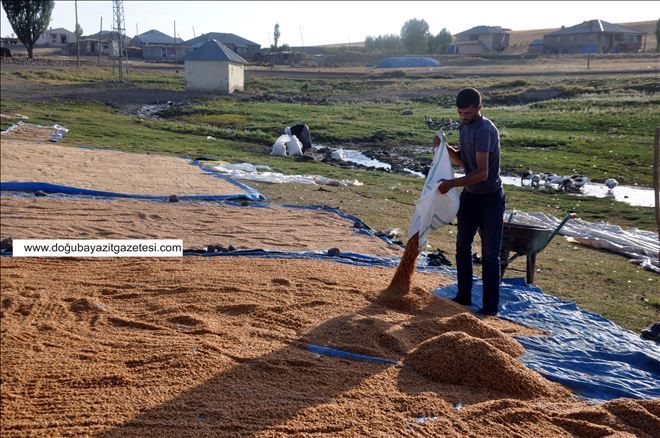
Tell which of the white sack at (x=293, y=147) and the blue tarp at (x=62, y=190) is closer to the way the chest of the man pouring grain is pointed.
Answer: the blue tarp

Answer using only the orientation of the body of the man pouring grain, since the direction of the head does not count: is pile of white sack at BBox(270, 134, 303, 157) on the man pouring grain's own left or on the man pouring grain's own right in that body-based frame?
on the man pouring grain's own right

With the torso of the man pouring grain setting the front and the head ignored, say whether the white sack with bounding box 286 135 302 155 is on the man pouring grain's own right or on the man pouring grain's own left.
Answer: on the man pouring grain's own right

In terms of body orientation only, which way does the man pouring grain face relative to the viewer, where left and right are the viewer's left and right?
facing the viewer and to the left of the viewer

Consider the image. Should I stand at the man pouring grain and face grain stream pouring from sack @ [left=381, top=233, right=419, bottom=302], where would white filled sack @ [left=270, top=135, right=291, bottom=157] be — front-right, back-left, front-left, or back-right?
front-right

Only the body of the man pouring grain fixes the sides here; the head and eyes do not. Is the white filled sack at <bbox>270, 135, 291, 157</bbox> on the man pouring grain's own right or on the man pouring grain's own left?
on the man pouring grain's own right

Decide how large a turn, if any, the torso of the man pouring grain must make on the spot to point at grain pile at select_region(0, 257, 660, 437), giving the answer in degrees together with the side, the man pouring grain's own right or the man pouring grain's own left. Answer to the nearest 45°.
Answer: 0° — they already face it

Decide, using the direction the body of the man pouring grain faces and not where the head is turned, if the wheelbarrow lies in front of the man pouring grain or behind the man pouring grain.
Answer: behind
